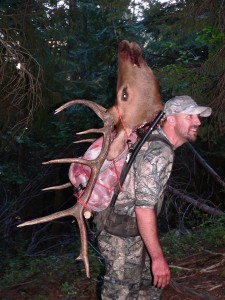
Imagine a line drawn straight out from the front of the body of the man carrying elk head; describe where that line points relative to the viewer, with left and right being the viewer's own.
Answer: facing to the right of the viewer
